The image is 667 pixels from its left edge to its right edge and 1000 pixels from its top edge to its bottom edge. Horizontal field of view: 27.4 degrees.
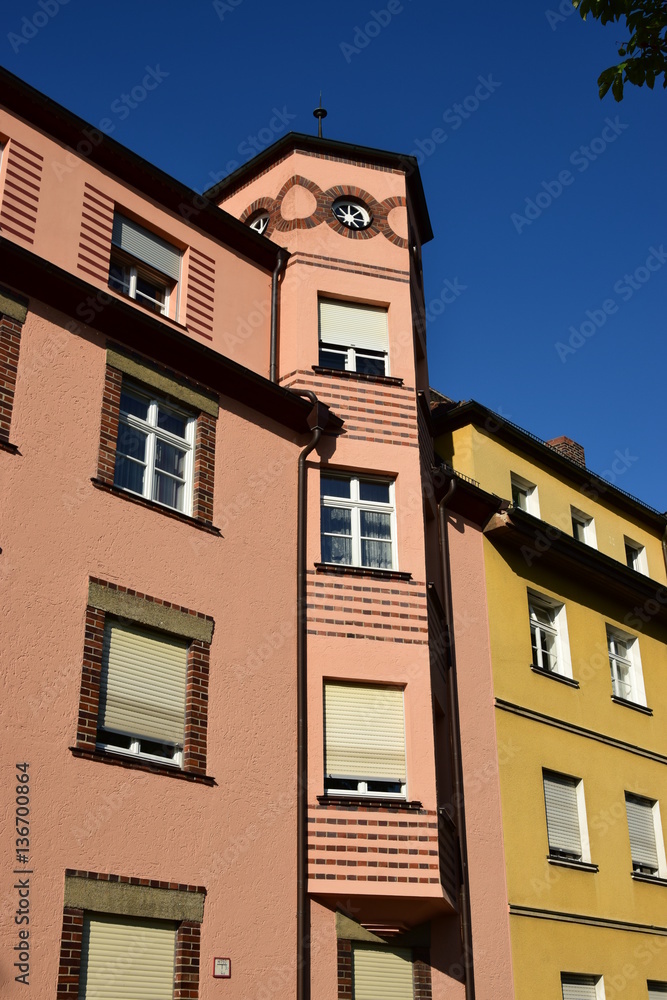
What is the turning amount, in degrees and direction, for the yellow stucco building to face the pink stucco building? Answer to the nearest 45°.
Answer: approximately 90° to its right

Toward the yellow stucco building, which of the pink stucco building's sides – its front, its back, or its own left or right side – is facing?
left

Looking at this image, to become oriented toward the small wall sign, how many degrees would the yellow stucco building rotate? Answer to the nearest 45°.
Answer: approximately 90° to its right

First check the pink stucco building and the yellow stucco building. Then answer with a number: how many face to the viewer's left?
0
